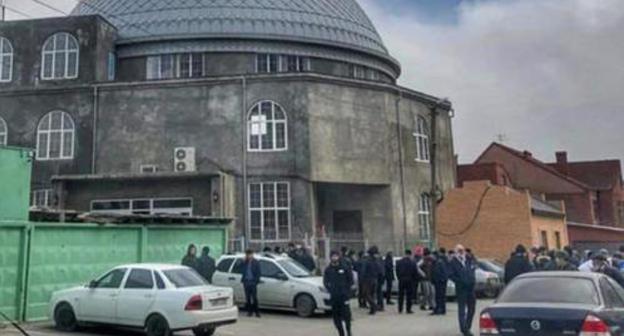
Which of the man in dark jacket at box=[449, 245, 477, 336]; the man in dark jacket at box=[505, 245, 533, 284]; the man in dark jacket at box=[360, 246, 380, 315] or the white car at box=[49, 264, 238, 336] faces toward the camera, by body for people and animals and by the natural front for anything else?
the man in dark jacket at box=[449, 245, 477, 336]

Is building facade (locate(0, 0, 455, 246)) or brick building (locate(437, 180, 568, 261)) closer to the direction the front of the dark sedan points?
the brick building

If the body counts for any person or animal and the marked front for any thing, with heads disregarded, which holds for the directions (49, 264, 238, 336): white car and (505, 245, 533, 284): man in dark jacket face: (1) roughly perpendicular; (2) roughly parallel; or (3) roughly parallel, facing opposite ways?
roughly perpendicular

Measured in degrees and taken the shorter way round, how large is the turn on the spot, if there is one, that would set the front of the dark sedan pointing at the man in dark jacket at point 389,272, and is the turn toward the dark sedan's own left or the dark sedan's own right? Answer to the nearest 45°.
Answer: approximately 90° to the dark sedan's own left

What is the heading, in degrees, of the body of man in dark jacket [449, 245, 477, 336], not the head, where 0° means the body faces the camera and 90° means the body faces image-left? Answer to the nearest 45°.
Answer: approximately 0°

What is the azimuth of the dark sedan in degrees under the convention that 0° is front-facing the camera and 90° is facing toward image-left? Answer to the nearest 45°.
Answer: approximately 225°
